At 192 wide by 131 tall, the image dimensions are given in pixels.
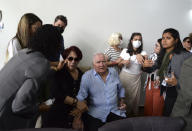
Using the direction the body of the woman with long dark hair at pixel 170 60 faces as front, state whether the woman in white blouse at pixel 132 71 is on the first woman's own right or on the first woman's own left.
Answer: on the first woman's own right

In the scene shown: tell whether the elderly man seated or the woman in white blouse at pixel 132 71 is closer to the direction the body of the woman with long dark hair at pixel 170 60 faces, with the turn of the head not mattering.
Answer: the elderly man seated

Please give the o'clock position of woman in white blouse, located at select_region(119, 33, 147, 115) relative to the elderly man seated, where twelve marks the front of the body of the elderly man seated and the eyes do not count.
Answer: The woman in white blouse is roughly at 7 o'clock from the elderly man seated.

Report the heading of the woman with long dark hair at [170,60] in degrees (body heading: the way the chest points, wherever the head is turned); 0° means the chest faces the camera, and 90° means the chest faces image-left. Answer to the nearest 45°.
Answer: approximately 45°

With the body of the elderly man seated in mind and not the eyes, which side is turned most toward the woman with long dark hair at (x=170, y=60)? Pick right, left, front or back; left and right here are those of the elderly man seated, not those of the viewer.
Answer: left

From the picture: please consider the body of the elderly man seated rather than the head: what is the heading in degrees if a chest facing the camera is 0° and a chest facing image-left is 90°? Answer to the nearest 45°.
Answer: approximately 0°
